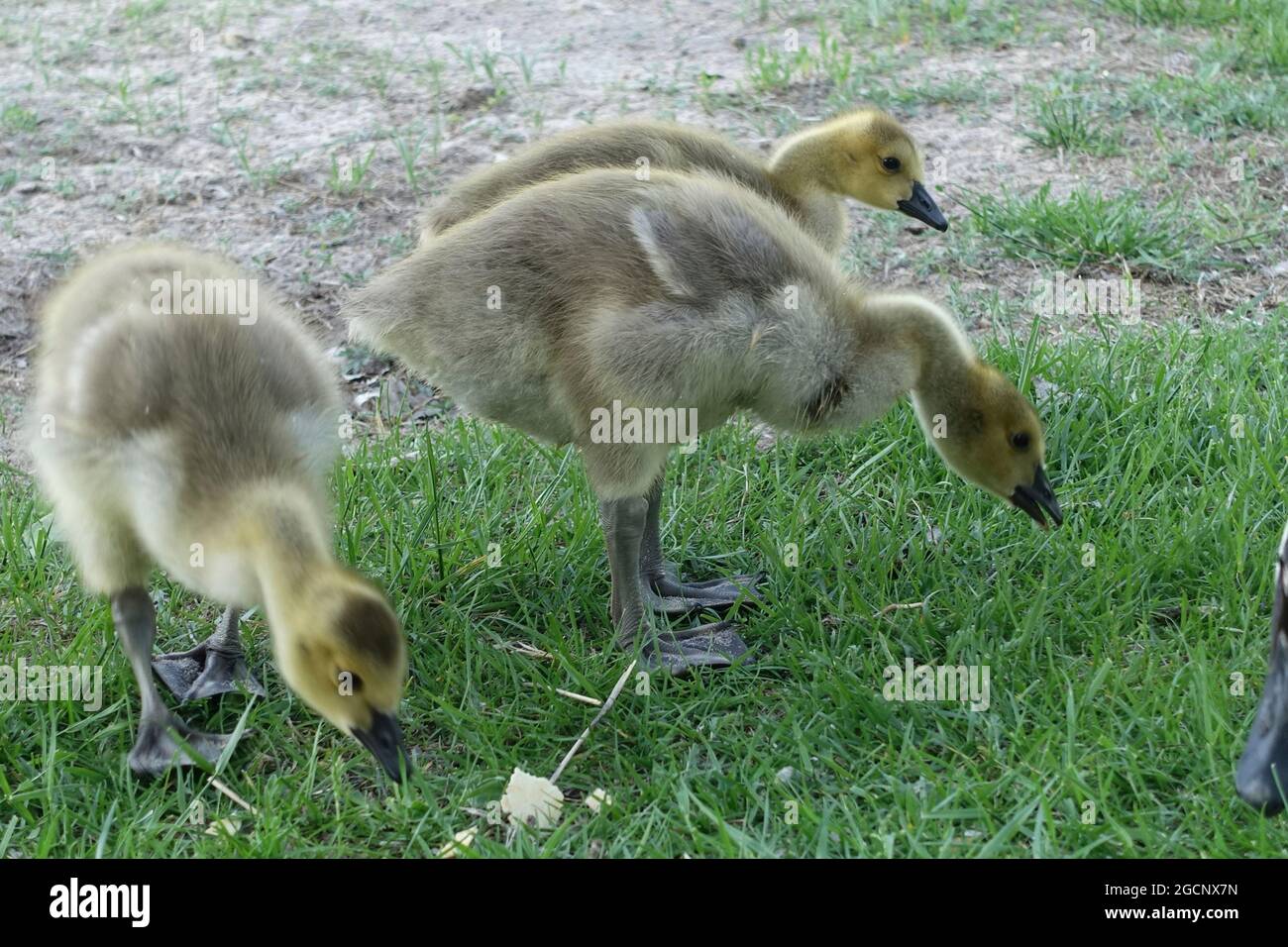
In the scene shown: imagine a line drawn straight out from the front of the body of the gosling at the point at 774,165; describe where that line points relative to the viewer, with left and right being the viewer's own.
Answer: facing to the right of the viewer
